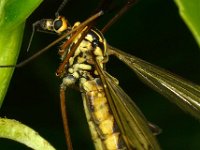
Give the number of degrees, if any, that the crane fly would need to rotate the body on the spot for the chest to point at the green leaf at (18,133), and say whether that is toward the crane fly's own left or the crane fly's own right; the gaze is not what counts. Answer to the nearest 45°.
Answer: approximately 45° to the crane fly's own left

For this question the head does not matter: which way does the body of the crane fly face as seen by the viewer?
to the viewer's left
